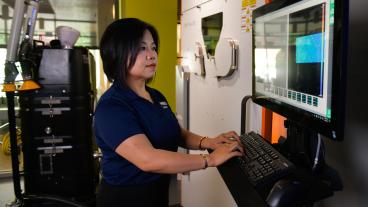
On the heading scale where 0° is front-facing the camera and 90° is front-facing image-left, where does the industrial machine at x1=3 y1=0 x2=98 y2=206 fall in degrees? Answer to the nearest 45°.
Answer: approximately 0°

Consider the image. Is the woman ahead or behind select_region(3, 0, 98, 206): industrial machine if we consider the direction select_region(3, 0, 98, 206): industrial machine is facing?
ahead

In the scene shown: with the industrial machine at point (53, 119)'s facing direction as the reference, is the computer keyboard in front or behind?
in front
